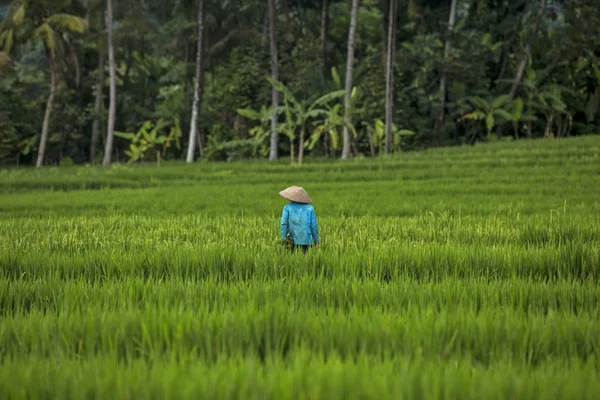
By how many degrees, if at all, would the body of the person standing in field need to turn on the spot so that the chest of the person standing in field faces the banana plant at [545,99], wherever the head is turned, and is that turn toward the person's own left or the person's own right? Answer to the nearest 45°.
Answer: approximately 45° to the person's own right

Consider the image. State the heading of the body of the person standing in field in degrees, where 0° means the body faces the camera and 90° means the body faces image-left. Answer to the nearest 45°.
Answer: approximately 180°

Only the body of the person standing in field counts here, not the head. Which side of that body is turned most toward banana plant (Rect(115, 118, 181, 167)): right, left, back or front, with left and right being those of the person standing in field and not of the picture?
front

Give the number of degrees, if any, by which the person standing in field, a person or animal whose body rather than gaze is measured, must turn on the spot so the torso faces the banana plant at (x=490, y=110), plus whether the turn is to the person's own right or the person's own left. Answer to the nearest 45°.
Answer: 0° — they already face it

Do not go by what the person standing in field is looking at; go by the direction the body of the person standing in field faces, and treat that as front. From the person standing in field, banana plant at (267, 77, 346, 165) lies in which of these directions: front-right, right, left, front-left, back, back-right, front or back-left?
front

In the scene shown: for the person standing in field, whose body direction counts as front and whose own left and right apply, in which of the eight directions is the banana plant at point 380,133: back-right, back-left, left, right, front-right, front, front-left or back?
front

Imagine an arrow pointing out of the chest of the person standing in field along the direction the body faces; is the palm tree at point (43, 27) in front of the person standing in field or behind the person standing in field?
in front
